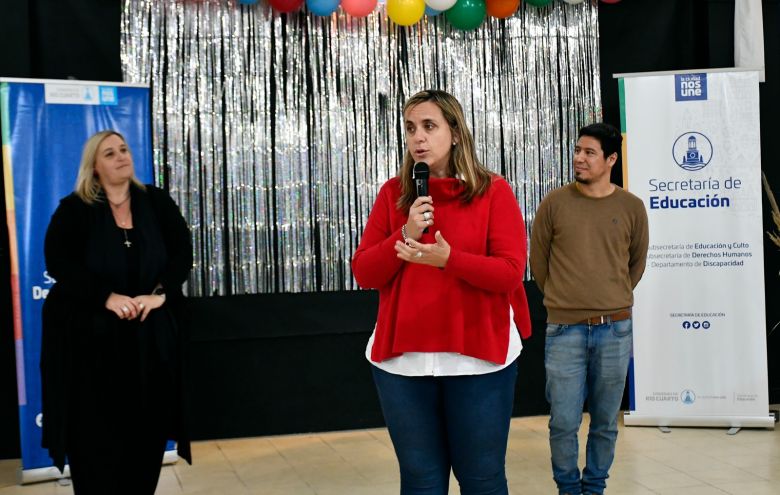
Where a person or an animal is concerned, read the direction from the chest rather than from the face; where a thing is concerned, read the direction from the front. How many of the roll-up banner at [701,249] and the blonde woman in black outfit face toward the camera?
2

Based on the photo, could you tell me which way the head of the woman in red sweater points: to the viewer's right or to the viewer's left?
to the viewer's left

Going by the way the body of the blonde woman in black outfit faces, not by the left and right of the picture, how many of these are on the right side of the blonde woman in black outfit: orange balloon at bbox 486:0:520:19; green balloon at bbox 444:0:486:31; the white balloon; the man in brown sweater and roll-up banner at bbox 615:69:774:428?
0

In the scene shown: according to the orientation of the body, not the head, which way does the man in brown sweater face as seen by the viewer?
toward the camera

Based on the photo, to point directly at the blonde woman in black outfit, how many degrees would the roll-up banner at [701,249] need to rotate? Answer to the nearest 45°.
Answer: approximately 45° to its right

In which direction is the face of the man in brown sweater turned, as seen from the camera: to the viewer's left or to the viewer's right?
to the viewer's left

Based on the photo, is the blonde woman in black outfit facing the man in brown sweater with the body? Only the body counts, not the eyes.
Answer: no

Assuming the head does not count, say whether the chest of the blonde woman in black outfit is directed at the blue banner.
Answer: no

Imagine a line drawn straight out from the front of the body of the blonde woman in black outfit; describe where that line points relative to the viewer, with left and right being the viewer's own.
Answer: facing the viewer

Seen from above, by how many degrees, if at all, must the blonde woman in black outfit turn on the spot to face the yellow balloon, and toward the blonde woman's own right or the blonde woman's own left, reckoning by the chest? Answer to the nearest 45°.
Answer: approximately 135° to the blonde woman's own left

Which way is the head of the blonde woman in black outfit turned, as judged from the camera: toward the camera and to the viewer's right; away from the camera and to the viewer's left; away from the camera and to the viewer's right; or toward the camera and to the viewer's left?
toward the camera and to the viewer's right

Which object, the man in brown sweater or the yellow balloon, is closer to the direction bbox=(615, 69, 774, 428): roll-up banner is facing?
the man in brown sweater

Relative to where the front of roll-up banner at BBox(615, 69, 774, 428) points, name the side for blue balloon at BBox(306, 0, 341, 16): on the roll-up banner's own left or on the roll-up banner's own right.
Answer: on the roll-up banner's own right

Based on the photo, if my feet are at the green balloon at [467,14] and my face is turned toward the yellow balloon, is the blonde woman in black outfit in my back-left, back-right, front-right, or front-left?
front-left
